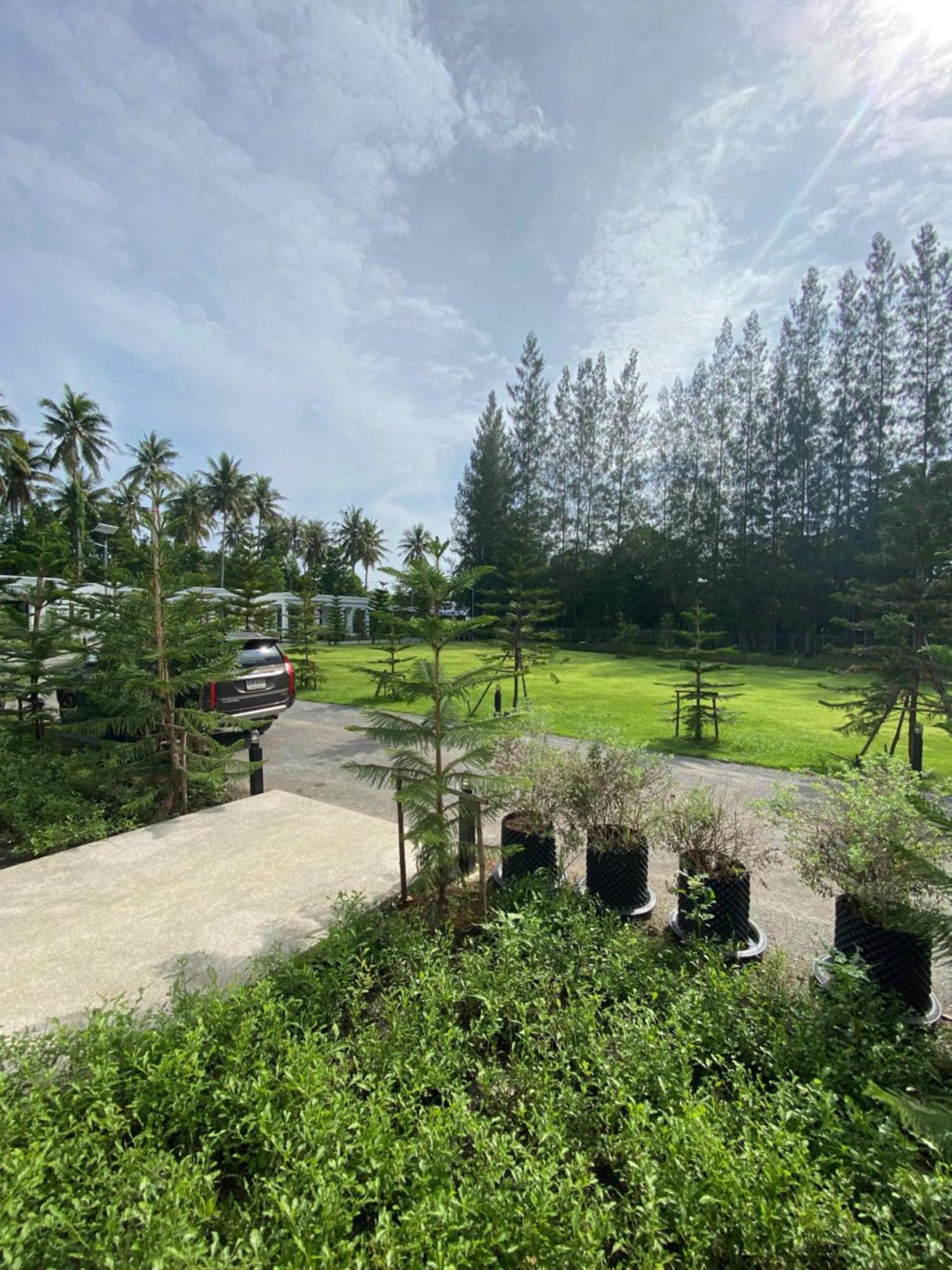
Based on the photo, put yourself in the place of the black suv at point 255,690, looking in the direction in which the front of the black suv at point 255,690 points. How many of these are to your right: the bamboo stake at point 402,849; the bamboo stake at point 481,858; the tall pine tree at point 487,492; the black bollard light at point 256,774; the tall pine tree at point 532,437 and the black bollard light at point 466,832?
2

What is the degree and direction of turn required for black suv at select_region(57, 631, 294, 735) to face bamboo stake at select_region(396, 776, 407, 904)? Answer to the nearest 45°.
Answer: approximately 135° to its left

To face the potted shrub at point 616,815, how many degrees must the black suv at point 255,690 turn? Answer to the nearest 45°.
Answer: approximately 135° to its left

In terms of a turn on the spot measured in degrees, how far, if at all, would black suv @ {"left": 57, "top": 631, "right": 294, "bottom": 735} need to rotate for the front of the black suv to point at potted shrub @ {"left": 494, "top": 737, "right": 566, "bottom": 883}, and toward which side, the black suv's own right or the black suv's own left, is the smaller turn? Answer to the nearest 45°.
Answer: approximately 135° to the black suv's own left

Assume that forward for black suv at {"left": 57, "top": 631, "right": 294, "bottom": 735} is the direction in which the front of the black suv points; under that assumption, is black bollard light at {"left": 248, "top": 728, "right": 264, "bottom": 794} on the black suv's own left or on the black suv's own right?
on the black suv's own left

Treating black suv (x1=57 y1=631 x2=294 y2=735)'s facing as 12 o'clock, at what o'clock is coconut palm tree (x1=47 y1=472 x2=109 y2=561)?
The coconut palm tree is roughly at 1 o'clock from the black suv.

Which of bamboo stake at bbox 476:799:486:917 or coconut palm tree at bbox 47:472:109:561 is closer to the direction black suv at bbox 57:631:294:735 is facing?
the coconut palm tree

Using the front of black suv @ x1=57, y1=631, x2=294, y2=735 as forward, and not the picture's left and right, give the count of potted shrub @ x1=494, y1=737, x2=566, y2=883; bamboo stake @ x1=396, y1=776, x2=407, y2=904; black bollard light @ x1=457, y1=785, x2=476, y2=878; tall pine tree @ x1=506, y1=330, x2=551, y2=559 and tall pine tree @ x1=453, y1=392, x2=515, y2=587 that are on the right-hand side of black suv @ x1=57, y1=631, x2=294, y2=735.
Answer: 2

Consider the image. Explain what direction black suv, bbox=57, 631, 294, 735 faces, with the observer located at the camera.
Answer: facing away from the viewer and to the left of the viewer

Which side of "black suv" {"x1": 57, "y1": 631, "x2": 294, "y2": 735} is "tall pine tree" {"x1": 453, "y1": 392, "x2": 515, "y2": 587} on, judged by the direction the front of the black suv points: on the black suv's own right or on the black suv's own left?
on the black suv's own right

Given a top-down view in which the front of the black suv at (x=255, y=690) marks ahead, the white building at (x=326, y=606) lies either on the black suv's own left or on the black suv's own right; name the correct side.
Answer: on the black suv's own right

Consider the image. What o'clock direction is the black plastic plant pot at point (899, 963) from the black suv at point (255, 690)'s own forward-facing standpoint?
The black plastic plant pot is roughly at 7 o'clock from the black suv.

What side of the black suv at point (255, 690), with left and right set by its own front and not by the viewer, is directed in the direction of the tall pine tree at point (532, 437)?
right

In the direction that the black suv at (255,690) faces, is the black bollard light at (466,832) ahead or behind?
behind
